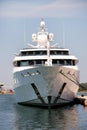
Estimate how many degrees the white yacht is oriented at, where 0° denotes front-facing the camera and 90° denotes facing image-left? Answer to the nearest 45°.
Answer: approximately 0°
